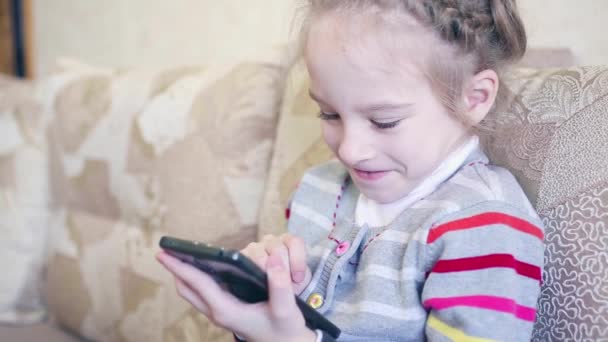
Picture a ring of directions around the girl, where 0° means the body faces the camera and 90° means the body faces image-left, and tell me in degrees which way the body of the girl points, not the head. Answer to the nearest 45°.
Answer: approximately 45°
